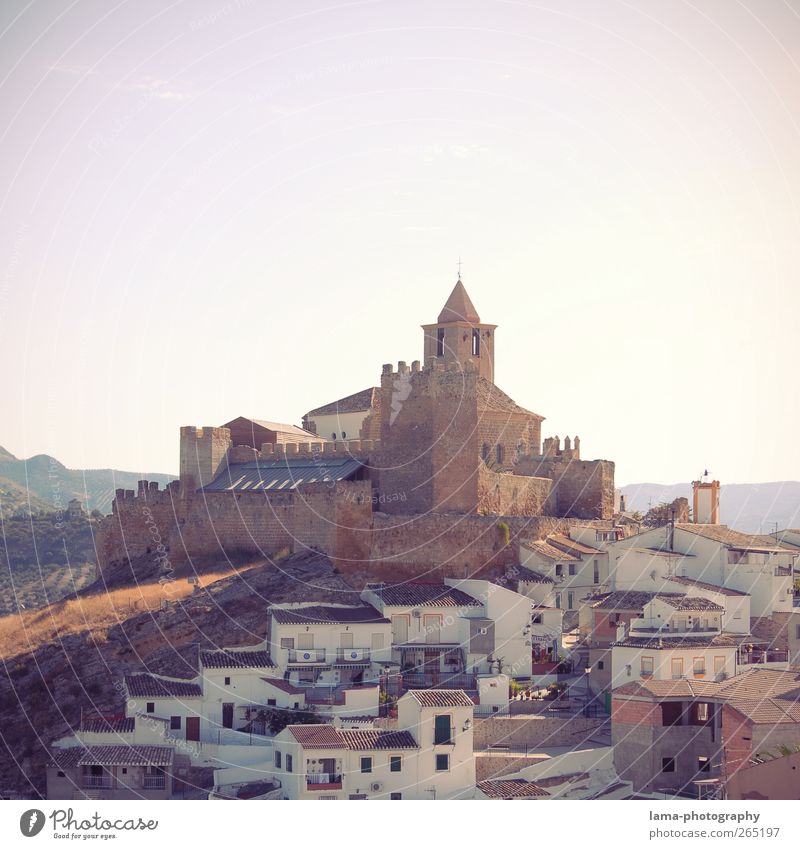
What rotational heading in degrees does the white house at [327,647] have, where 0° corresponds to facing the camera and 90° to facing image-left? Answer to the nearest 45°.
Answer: approximately 0°

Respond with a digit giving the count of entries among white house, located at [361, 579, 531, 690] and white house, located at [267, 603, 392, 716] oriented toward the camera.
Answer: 2

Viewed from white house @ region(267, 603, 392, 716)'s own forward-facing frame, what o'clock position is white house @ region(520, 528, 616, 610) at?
white house @ region(520, 528, 616, 610) is roughly at 8 o'clock from white house @ region(267, 603, 392, 716).

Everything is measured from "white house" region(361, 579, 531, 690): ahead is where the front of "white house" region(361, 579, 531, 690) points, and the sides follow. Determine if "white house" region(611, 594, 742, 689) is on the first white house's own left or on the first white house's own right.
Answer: on the first white house's own left

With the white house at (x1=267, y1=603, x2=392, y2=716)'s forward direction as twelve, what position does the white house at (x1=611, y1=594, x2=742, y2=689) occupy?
the white house at (x1=611, y1=594, x2=742, y2=689) is roughly at 9 o'clock from the white house at (x1=267, y1=603, x2=392, y2=716).
